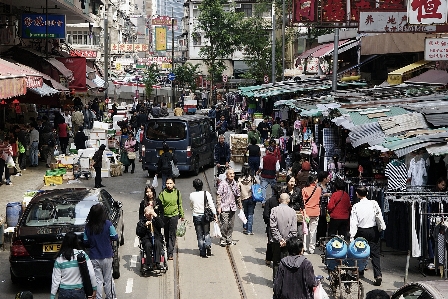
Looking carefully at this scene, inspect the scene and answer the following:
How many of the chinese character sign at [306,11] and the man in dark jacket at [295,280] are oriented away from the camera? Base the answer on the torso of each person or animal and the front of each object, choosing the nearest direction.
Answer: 1

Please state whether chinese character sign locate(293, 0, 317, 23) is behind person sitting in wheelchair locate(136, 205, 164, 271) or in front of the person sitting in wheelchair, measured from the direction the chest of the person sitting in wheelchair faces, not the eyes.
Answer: behind

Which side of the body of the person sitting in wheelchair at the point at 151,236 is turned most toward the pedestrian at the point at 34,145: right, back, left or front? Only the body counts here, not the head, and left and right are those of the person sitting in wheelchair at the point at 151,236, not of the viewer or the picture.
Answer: back

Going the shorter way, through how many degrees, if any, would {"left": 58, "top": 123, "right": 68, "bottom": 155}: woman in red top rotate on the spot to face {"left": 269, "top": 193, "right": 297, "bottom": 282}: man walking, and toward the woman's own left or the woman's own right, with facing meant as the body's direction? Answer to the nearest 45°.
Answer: approximately 180°

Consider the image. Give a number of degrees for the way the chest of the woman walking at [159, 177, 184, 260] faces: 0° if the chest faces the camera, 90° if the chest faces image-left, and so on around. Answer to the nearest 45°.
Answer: approximately 0°

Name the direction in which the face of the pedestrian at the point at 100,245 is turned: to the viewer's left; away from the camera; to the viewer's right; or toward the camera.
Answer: away from the camera

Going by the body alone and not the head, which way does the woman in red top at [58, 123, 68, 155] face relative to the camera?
away from the camera

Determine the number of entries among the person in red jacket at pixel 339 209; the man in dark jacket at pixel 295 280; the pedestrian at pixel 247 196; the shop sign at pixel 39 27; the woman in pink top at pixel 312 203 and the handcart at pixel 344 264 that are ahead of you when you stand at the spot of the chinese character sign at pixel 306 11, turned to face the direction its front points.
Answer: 5

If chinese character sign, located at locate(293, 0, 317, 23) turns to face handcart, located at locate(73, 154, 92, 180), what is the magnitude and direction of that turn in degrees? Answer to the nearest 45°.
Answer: approximately 90° to its right
